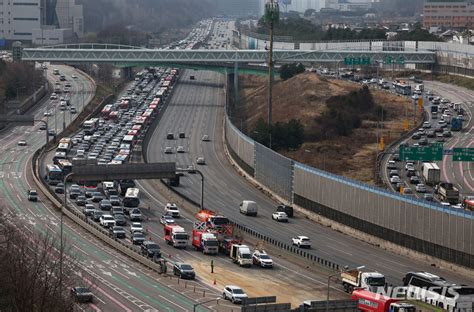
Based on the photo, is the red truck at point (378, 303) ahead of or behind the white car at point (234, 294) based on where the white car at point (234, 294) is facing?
ahead

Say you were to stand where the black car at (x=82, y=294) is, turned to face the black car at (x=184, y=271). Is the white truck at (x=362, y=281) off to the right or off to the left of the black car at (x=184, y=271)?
right

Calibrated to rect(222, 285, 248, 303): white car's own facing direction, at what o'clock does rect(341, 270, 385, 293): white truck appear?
The white truck is roughly at 10 o'clock from the white car.

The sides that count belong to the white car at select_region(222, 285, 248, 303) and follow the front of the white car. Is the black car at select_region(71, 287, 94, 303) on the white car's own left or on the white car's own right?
on the white car's own right
